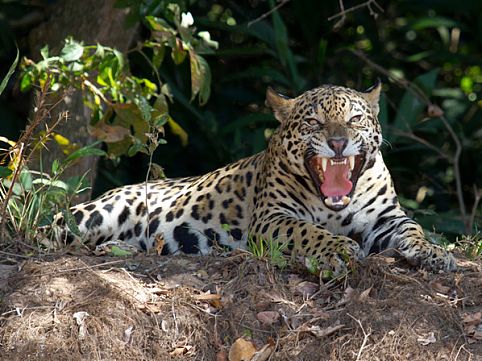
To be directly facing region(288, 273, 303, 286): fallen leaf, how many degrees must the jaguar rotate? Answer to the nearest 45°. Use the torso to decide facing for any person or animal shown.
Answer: approximately 45° to its right

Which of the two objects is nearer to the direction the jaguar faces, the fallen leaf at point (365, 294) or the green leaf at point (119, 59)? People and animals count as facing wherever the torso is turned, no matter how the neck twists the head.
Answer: the fallen leaf

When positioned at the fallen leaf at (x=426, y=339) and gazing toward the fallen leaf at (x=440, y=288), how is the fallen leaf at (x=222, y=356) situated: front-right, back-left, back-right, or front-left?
back-left

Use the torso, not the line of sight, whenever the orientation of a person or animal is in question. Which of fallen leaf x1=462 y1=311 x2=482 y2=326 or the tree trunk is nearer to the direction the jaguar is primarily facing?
the fallen leaf

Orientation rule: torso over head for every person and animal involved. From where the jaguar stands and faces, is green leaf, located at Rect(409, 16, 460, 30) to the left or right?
on its left

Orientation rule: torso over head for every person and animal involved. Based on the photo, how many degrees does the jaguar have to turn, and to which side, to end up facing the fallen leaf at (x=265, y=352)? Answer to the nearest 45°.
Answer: approximately 45° to its right

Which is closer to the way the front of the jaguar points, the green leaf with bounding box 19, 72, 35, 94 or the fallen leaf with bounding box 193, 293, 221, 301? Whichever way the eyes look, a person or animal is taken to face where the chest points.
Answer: the fallen leaf

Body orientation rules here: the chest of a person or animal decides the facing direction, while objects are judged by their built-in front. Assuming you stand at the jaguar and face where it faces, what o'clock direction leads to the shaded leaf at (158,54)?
The shaded leaf is roughly at 6 o'clock from the jaguar.

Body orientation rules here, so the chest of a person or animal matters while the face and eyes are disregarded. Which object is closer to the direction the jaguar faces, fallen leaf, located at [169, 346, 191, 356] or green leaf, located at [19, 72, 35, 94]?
the fallen leaf

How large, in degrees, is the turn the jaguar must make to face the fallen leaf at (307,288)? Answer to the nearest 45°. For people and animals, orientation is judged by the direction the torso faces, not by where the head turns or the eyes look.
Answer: approximately 45° to its right

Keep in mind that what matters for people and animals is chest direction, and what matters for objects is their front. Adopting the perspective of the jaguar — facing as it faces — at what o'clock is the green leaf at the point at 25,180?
The green leaf is roughly at 4 o'clock from the jaguar.

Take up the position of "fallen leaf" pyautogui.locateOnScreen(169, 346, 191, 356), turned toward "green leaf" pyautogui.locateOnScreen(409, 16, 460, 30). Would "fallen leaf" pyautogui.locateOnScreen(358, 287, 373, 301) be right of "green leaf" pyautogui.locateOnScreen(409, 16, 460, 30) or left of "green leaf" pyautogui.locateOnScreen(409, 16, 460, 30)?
right

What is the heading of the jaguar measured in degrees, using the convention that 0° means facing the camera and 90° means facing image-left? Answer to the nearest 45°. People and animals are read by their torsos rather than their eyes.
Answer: approximately 315°

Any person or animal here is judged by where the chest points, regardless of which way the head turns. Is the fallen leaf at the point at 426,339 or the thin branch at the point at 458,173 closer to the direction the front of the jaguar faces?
the fallen leaf
